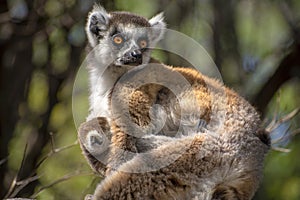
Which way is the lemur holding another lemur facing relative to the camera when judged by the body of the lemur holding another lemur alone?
to the viewer's left
